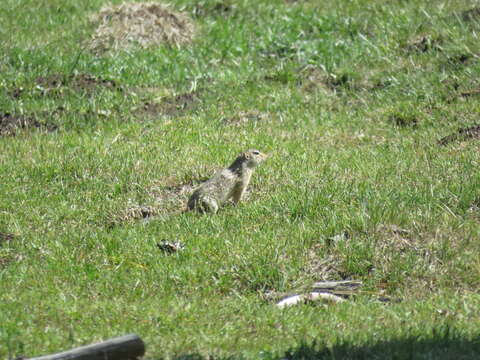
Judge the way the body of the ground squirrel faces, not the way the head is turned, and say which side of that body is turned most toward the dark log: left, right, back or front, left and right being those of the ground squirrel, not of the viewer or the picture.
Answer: right

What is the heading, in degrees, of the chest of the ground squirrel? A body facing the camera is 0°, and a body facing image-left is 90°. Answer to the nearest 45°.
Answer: approximately 270°
